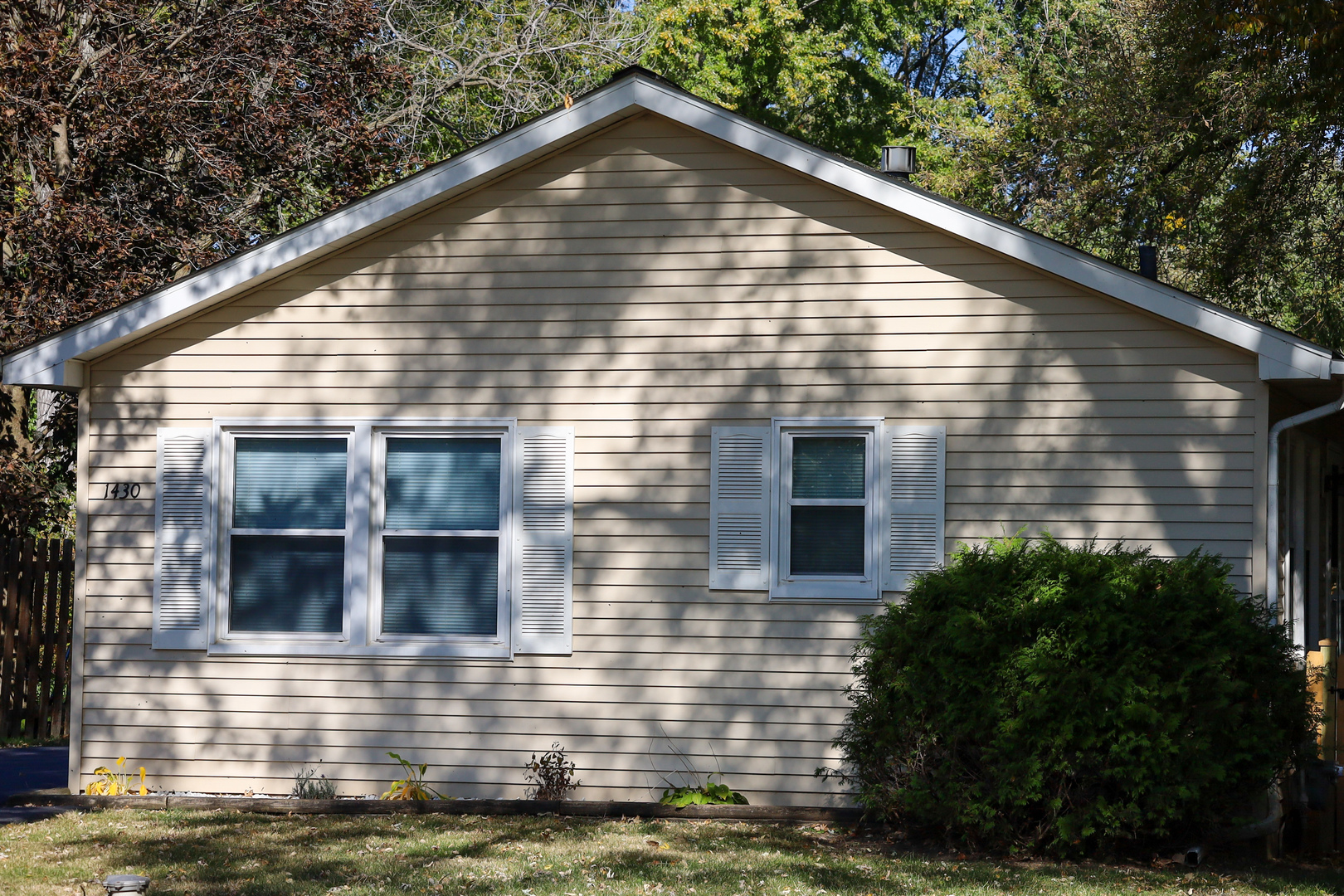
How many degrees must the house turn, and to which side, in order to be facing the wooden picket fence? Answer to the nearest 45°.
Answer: approximately 135° to its right

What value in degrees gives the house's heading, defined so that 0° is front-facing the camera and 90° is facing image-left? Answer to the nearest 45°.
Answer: approximately 0°

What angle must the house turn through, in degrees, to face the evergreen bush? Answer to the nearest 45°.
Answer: approximately 45° to its left

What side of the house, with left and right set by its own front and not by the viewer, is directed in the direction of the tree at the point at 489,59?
back

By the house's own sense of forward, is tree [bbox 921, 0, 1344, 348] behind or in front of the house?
behind

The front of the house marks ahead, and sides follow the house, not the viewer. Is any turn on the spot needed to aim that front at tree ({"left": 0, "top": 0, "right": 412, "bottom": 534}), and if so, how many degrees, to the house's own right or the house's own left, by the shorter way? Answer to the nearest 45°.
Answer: approximately 135° to the house's own right

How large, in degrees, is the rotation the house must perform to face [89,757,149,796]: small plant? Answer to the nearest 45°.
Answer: approximately 90° to its right
